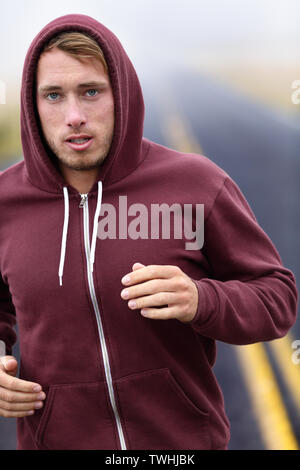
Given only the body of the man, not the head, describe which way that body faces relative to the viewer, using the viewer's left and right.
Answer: facing the viewer
